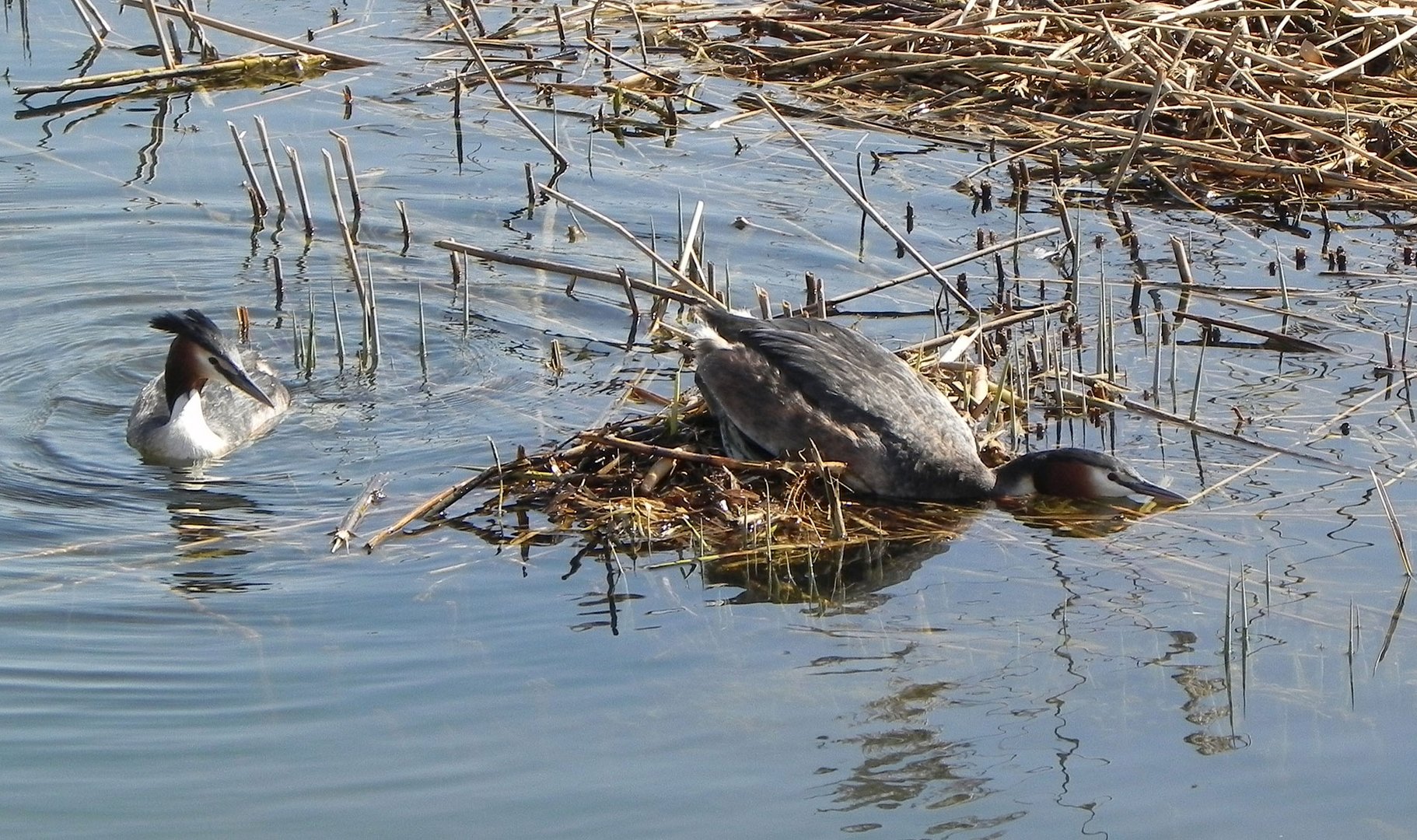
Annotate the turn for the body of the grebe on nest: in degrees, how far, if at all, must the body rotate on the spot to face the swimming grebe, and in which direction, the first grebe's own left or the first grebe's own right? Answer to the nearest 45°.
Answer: approximately 180°

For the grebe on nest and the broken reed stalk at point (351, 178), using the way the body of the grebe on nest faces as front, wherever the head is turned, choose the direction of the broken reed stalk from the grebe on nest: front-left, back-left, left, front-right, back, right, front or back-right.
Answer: back-left

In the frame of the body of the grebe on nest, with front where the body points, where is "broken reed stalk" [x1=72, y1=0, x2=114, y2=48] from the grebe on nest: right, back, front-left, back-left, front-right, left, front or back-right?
back-left

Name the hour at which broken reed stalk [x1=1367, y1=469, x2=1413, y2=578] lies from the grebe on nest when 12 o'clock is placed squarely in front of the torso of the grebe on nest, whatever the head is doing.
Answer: The broken reed stalk is roughly at 1 o'clock from the grebe on nest.

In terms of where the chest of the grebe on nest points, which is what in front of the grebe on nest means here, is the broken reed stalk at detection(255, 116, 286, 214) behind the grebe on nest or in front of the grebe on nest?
behind

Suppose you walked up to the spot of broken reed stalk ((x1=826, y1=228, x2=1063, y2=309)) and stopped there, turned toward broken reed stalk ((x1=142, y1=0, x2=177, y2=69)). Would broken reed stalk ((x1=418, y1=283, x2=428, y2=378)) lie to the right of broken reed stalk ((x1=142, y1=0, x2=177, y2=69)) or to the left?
left

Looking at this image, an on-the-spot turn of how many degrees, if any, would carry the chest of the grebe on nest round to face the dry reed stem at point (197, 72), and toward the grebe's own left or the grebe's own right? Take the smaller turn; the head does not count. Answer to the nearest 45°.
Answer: approximately 135° to the grebe's own left

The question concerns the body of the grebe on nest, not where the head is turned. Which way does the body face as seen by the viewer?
to the viewer's right

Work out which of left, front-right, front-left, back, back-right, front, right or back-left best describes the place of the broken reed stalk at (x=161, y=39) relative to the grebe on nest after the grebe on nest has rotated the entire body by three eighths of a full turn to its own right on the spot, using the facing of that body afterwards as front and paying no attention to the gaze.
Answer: right

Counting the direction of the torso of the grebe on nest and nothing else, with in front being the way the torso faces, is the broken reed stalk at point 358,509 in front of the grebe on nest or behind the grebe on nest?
behind

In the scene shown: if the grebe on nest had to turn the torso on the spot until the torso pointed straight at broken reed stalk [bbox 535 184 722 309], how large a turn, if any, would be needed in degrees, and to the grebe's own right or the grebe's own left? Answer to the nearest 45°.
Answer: approximately 135° to the grebe's own left

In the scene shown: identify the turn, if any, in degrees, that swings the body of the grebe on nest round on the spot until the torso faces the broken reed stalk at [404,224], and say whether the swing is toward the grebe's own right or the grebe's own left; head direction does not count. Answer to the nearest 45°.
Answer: approximately 135° to the grebe's own left

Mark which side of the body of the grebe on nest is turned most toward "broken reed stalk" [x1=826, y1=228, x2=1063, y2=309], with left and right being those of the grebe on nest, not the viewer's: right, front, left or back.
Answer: left

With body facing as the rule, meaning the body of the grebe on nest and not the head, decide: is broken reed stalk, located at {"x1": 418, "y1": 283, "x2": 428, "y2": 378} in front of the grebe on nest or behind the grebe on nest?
behind
